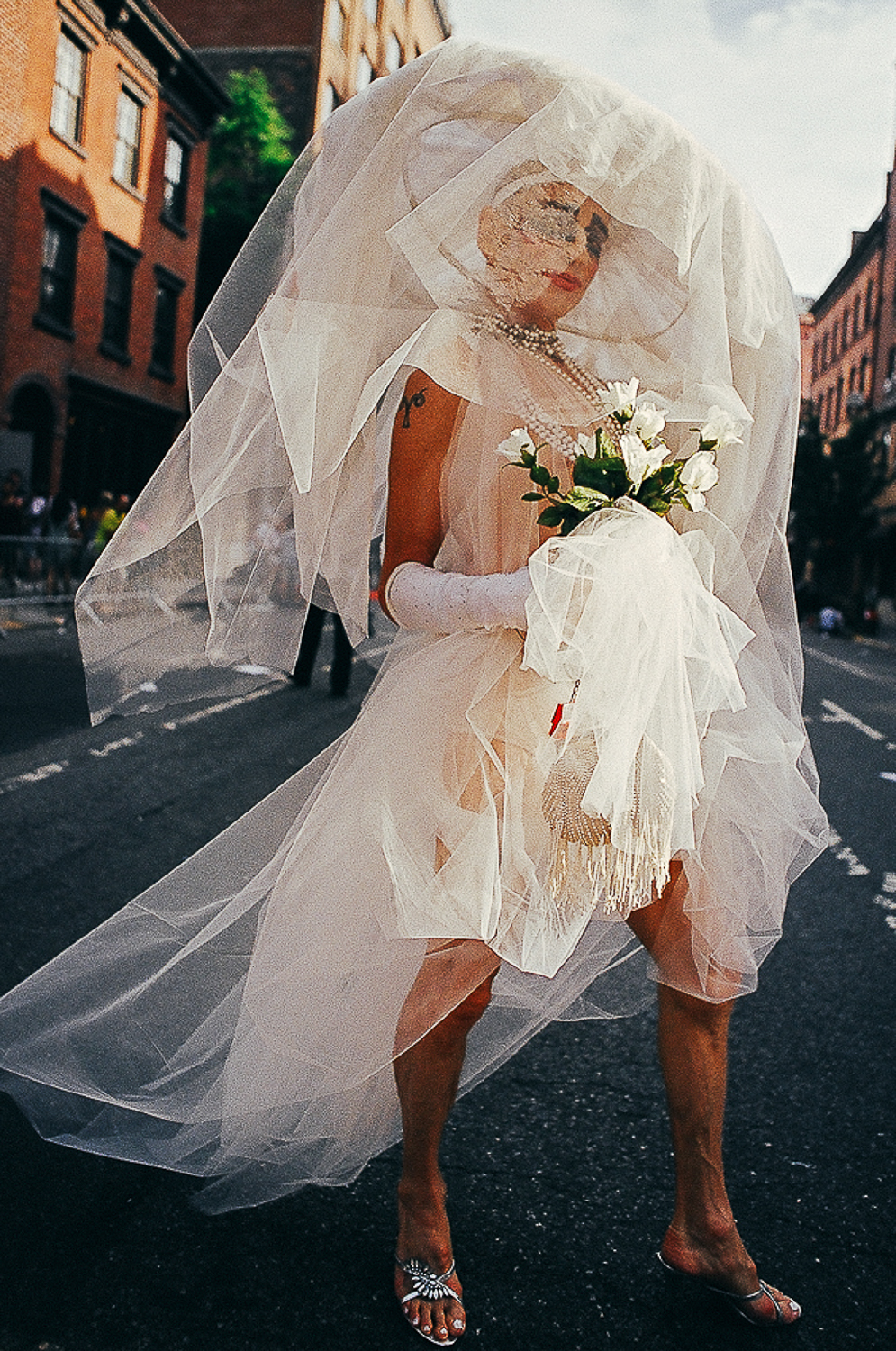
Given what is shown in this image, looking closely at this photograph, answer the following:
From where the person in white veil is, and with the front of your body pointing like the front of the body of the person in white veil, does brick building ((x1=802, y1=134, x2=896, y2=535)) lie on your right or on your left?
on your left

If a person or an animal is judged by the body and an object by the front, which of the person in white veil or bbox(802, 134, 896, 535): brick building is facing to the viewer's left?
the brick building

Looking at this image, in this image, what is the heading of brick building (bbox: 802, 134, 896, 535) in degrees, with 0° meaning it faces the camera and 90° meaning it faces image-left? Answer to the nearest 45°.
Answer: approximately 90°

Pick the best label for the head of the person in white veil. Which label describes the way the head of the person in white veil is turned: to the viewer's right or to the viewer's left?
to the viewer's right

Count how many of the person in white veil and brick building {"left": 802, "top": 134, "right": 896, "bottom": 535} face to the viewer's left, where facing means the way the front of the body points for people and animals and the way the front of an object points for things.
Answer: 1

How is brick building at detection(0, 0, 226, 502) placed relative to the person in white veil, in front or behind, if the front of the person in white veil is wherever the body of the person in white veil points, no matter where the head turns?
behind

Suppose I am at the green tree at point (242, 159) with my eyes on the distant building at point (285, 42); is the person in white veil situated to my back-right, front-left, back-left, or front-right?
back-right

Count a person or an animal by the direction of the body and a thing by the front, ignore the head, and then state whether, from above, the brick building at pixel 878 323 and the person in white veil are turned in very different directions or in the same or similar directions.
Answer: very different directions

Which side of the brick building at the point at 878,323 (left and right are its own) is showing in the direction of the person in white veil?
left

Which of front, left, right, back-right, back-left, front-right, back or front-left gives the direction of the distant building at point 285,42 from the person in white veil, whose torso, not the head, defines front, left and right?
back-left
